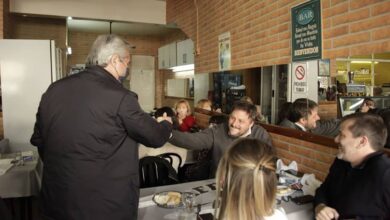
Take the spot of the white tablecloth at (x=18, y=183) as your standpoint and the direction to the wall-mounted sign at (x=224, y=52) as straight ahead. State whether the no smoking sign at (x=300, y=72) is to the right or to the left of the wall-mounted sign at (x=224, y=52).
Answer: right

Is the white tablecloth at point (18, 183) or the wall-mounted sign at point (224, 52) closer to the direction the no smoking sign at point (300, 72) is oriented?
the white tablecloth

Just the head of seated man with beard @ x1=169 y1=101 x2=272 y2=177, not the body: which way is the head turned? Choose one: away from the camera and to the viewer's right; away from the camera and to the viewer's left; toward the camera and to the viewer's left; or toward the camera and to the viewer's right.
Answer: toward the camera and to the viewer's left

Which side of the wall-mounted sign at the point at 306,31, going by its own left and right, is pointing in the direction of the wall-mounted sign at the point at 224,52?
right

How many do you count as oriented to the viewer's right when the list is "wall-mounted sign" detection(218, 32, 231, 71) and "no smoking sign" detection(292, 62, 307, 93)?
0

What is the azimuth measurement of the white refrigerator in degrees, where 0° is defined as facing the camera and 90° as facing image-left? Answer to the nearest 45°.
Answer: approximately 270°

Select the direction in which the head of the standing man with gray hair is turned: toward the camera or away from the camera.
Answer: away from the camera
